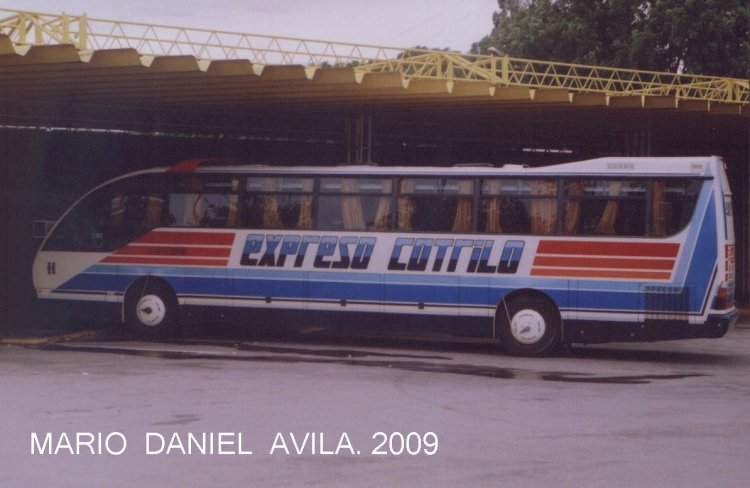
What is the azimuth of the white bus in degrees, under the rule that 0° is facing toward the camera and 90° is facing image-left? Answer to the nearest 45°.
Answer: approximately 90°

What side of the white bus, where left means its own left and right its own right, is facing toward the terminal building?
right
